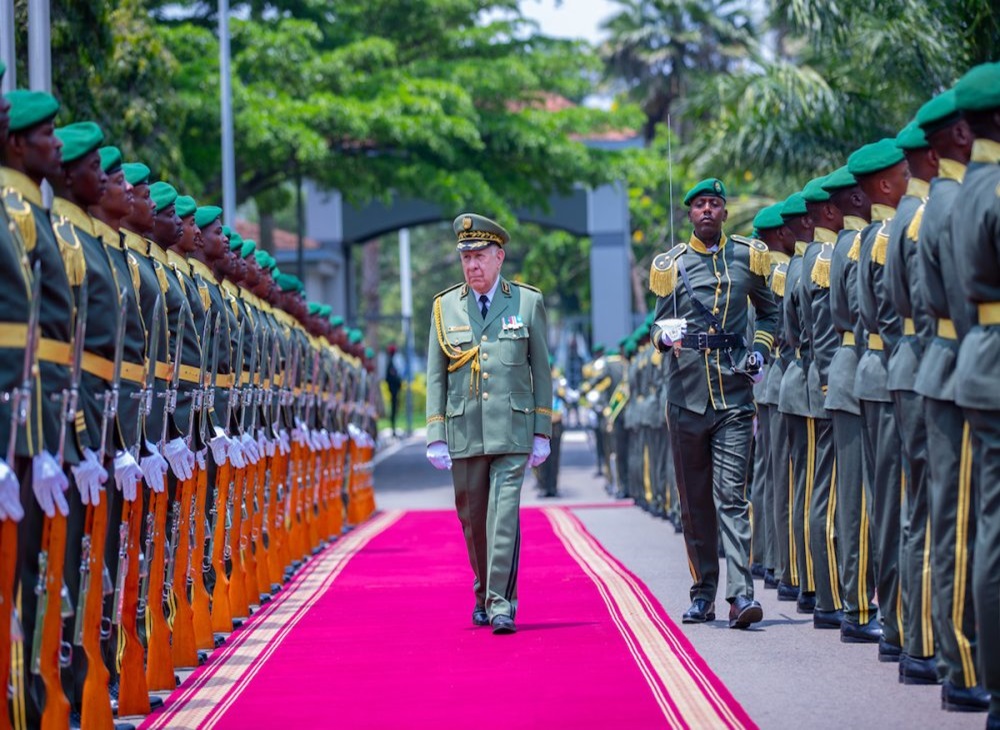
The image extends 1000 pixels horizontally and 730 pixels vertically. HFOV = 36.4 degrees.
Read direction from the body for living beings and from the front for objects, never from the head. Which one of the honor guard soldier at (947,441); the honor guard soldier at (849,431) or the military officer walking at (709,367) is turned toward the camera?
the military officer walking

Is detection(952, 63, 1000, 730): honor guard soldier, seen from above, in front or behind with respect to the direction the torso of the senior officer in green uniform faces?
in front

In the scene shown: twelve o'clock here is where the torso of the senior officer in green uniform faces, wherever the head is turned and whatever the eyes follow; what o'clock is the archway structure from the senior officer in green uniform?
The archway structure is roughly at 6 o'clock from the senior officer in green uniform.

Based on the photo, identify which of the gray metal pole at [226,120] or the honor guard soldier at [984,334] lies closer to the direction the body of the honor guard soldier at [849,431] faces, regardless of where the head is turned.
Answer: the gray metal pole

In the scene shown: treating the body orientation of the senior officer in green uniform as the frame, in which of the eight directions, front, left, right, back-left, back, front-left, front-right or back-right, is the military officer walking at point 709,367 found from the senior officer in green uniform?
left

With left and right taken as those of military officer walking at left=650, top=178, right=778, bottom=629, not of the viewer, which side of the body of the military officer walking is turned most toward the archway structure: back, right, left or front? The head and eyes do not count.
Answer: back

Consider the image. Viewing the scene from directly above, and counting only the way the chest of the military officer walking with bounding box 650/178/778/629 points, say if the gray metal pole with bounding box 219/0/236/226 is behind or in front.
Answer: behind
